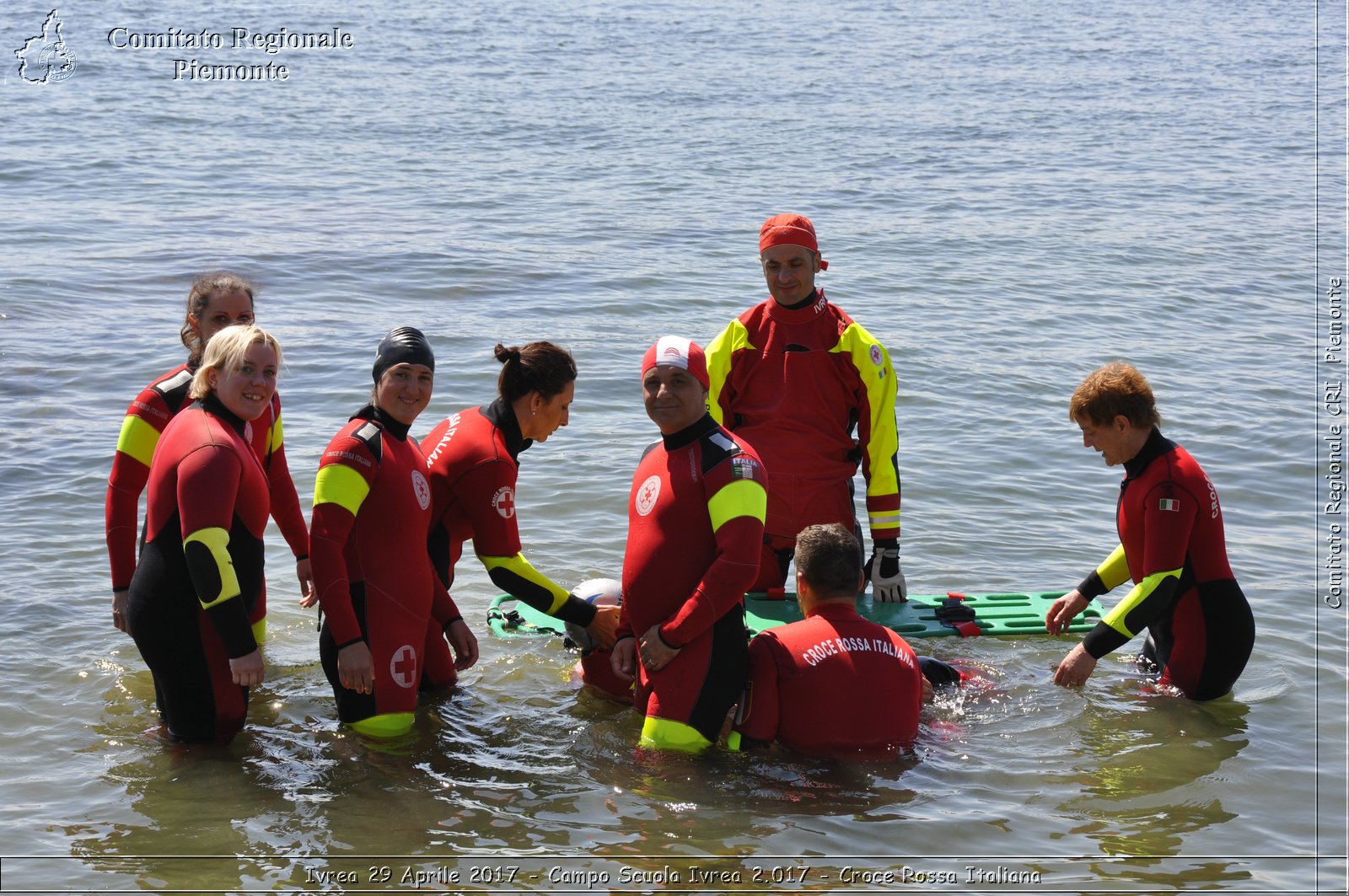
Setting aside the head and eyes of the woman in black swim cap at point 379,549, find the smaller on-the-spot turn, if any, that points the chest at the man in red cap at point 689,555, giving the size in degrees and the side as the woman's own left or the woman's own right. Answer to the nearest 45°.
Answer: approximately 45° to the woman's own left

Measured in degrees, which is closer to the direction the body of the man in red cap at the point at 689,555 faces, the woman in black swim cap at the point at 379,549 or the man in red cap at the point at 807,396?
the woman in black swim cap

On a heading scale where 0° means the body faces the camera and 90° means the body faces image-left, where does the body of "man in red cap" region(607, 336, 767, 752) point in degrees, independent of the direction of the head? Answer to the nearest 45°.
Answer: approximately 45°

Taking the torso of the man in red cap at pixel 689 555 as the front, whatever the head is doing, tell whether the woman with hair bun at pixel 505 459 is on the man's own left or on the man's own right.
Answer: on the man's own right

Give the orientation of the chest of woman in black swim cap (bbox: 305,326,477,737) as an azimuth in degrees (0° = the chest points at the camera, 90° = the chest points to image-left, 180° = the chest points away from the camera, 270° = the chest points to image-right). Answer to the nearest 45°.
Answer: approximately 315°

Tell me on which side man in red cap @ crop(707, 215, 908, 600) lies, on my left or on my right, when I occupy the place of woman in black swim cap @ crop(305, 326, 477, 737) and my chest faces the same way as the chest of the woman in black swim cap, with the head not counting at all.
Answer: on my left
